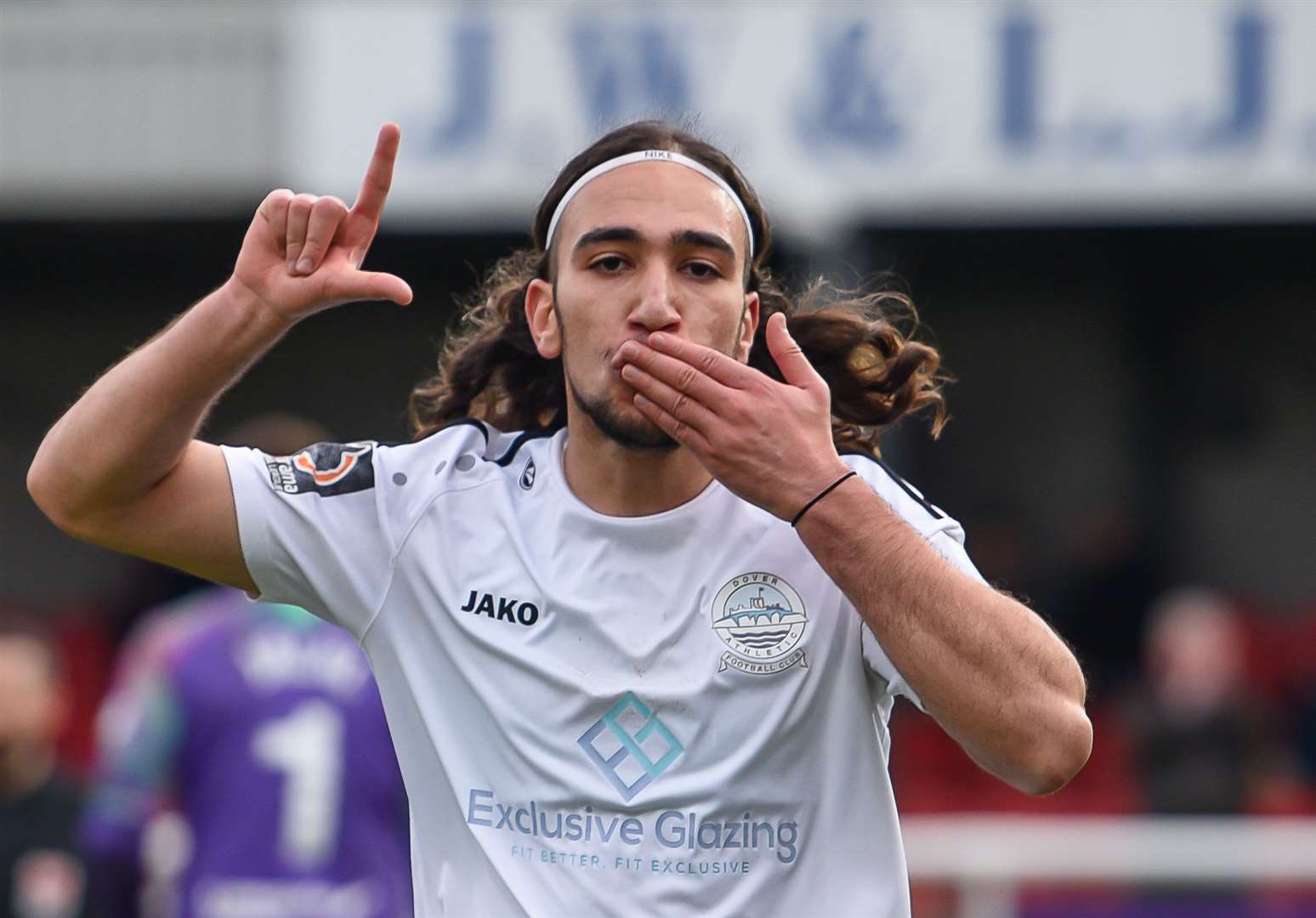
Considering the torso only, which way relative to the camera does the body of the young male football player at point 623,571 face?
toward the camera

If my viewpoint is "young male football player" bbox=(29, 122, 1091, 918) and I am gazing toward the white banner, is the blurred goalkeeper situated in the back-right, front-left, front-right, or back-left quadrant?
front-left

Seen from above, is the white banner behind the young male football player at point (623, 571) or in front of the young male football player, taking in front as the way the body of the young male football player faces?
behind

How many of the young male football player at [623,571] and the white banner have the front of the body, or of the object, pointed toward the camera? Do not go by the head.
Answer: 2

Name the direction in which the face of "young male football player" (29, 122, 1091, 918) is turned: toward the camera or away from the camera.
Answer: toward the camera

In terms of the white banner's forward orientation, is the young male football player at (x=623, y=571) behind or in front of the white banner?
in front

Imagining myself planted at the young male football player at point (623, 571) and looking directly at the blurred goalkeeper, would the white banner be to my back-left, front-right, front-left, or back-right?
front-right

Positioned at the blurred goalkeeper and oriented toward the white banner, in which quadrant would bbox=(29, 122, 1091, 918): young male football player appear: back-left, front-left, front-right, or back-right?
back-right

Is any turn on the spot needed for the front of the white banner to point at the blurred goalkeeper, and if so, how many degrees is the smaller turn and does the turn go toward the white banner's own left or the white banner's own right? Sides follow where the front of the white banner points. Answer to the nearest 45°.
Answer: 0° — it already faces them

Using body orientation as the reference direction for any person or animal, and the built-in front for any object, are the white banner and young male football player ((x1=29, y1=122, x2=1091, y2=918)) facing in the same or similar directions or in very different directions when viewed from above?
same or similar directions
